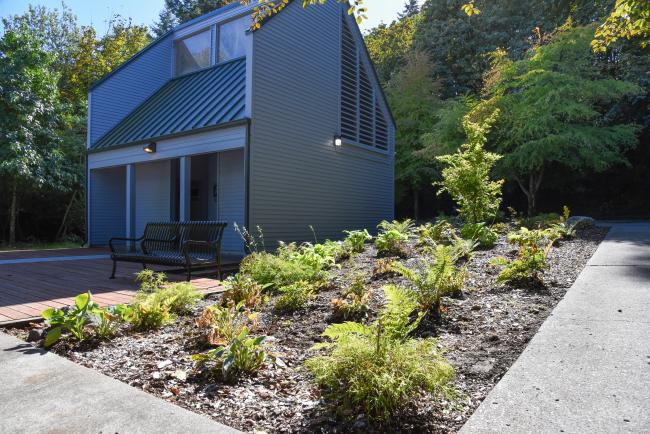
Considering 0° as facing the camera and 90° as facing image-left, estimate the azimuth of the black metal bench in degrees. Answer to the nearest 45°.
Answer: approximately 45°

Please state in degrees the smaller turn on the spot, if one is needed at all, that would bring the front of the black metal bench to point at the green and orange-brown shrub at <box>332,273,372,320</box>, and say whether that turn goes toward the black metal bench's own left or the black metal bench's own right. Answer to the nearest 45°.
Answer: approximately 45° to the black metal bench's own left

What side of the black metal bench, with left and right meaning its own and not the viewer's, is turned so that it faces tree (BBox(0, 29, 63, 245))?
right

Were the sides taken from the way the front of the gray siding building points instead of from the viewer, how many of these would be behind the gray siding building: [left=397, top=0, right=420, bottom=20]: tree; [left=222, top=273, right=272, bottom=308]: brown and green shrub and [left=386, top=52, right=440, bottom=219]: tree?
2

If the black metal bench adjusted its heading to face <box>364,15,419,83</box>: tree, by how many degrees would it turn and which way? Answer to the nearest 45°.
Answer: approximately 180°

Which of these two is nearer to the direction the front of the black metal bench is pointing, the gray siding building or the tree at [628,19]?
the tree

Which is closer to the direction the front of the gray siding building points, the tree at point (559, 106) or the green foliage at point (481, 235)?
the green foliage

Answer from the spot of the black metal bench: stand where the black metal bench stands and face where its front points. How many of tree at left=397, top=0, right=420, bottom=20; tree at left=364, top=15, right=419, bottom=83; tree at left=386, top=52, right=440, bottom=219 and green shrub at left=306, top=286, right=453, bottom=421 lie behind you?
3

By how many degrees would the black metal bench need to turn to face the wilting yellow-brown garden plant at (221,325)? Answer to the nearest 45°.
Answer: approximately 45° to its left

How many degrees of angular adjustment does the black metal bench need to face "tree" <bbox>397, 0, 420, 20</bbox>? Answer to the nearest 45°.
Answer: approximately 180°

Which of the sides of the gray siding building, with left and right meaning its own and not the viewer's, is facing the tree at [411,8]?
back
